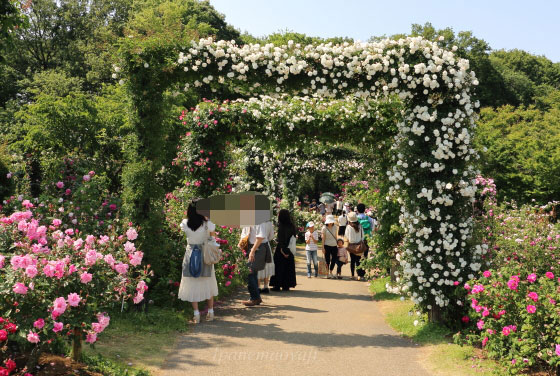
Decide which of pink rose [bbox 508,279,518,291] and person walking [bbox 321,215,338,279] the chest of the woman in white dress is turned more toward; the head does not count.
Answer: the person walking

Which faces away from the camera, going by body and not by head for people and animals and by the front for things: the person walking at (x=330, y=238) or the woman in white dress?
the woman in white dress

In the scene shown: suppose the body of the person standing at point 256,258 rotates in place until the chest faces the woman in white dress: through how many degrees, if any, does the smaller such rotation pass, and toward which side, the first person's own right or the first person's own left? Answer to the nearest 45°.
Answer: approximately 45° to the first person's own left

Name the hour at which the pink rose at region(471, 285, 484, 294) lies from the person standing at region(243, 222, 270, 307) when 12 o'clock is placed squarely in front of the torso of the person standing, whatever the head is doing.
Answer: The pink rose is roughly at 8 o'clock from the person standing.

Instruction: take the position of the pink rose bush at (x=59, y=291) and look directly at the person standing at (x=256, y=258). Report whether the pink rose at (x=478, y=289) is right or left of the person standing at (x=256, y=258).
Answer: right

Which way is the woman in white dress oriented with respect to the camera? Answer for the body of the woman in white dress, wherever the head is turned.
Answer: away from the camera
